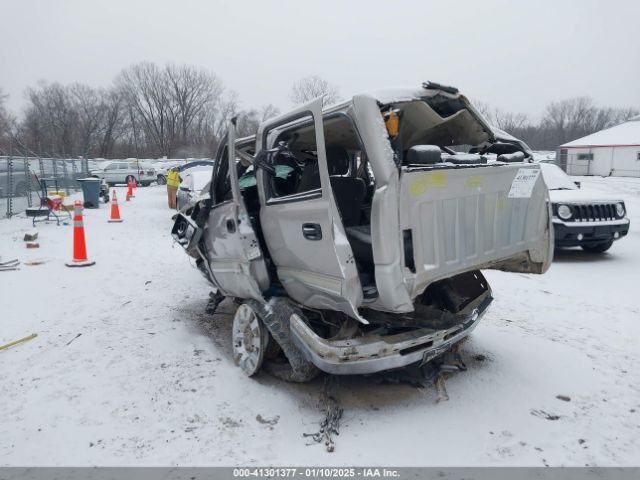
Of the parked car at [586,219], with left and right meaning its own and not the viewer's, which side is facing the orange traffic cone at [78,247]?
right

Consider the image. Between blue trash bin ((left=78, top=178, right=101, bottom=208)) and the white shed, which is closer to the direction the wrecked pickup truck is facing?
the blue trash bin

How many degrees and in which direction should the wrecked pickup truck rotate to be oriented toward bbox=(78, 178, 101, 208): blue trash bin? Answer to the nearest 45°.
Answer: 0° — it already faces it

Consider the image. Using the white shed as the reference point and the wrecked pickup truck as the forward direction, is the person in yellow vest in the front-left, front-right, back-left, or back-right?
front-right

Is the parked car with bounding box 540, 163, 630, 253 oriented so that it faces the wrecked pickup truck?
no

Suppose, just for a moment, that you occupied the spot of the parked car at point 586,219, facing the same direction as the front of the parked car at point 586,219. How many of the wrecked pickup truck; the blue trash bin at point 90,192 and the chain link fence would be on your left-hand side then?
0

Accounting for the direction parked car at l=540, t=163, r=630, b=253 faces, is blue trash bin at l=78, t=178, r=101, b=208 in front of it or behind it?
behind

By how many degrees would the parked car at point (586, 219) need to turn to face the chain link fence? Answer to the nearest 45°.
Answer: approximately 135° to its right

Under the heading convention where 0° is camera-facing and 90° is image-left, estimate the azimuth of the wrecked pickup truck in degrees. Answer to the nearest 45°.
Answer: approximately 135°

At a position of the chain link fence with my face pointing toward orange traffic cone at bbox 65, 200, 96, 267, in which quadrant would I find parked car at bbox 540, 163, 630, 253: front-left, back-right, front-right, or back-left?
front-left

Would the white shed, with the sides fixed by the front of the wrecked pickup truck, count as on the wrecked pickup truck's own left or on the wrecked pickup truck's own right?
on the wrecked pickup truck's own right

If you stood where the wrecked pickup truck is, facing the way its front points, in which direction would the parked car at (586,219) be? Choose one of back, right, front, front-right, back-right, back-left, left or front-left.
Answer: right

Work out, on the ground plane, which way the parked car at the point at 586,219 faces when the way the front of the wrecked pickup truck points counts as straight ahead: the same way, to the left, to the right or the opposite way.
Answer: the opposite way

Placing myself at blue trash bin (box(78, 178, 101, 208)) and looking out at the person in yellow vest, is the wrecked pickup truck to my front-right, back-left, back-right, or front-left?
front-right

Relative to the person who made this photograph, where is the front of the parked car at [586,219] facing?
facing the viewer and to the right of the viewer

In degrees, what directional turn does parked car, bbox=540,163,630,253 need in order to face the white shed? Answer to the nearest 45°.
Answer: approximately 135° to its left
